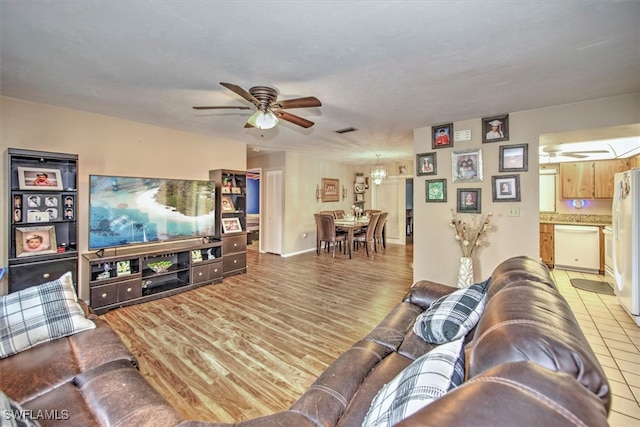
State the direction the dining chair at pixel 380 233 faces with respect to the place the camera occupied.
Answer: facing to the left of the viewer

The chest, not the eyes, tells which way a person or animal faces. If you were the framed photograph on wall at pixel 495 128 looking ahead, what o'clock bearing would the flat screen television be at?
The flat screen television is roughly at 2 o'clock from the framed photograph on wall.

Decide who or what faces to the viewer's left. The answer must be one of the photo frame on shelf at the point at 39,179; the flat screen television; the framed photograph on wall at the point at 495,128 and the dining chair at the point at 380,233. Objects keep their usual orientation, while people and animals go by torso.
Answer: the dining chair

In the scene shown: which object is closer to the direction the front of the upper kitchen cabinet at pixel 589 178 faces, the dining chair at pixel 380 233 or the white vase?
the white vase

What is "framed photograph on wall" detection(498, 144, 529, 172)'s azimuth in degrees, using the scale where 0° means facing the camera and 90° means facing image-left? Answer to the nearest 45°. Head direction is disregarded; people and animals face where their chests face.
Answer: approximately 0°

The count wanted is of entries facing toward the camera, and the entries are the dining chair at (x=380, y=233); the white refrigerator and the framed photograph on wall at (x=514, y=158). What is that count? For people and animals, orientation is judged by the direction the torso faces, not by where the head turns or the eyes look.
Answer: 1

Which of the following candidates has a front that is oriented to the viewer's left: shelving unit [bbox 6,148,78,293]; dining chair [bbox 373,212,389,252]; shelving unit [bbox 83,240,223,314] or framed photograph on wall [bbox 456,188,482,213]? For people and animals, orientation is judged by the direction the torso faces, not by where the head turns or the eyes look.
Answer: the dining chair

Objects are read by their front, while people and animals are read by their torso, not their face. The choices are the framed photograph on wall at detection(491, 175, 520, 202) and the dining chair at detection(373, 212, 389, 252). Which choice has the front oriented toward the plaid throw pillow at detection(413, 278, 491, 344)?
the framed photograph on wall

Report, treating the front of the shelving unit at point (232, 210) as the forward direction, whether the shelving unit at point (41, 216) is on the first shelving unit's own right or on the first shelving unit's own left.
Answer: on the first shelving unit's own right
